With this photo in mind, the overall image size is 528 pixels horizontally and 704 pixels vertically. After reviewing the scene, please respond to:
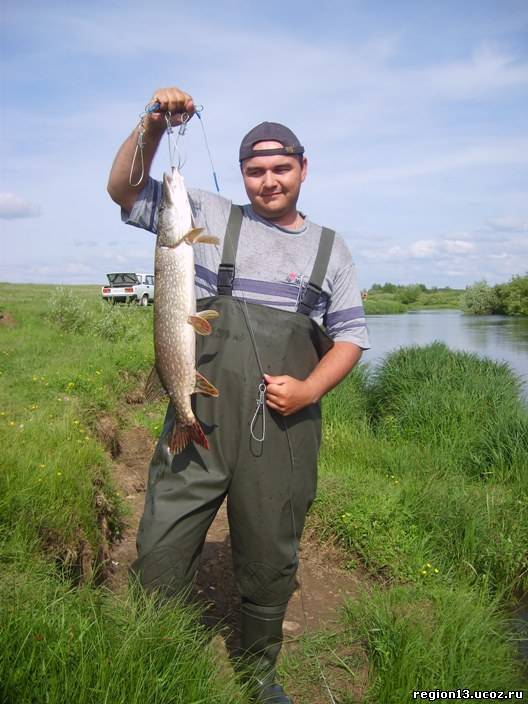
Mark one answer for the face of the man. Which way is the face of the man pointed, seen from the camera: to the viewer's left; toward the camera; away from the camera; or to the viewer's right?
toward the camera

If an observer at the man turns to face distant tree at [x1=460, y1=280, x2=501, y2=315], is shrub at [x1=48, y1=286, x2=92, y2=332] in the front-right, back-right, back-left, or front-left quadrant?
front-left

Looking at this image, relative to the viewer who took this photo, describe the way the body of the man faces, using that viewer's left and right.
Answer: facing the viewer

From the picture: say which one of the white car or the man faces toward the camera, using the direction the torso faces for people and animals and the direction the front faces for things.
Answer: the man

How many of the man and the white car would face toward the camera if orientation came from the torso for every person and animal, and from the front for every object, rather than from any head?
1

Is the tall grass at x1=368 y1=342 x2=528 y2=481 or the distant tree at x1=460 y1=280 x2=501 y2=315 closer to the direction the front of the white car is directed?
the distant tree

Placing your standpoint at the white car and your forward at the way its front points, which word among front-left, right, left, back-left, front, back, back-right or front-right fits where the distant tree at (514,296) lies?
front-right

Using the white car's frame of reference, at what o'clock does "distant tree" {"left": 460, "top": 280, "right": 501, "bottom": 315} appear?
The distant tree is roughly at 1 o'clock from the white car.

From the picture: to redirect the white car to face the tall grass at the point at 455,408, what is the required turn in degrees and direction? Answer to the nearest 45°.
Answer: approximately 135° to its right

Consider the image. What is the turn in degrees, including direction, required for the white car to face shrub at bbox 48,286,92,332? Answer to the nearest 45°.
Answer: approximately 135° to its right

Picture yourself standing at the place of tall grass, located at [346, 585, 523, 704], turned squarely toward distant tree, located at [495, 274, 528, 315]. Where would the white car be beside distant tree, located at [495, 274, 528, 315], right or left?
left

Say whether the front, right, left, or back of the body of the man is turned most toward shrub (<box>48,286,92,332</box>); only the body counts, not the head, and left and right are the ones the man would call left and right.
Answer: back
